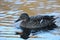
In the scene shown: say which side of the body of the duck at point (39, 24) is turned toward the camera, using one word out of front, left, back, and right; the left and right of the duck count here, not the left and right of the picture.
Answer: left
